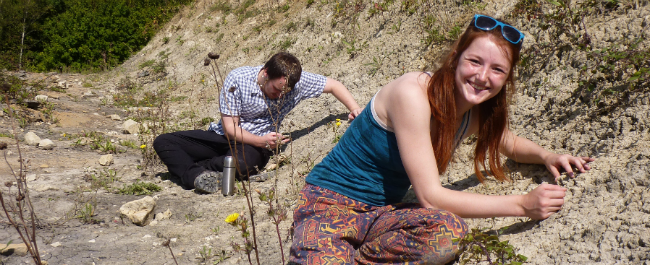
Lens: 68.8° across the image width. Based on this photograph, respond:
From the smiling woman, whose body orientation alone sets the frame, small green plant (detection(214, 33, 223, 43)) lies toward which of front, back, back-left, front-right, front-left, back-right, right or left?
back-left

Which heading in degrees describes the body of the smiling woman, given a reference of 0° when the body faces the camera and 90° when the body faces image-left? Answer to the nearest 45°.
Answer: approximately 270°

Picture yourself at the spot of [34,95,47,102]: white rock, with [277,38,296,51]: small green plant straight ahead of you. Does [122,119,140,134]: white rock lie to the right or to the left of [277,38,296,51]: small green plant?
right

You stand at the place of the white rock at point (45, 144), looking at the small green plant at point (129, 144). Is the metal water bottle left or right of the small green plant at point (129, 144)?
right

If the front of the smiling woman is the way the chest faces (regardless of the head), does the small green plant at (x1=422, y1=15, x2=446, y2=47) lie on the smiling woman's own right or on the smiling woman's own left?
on the smiling woman's own left
